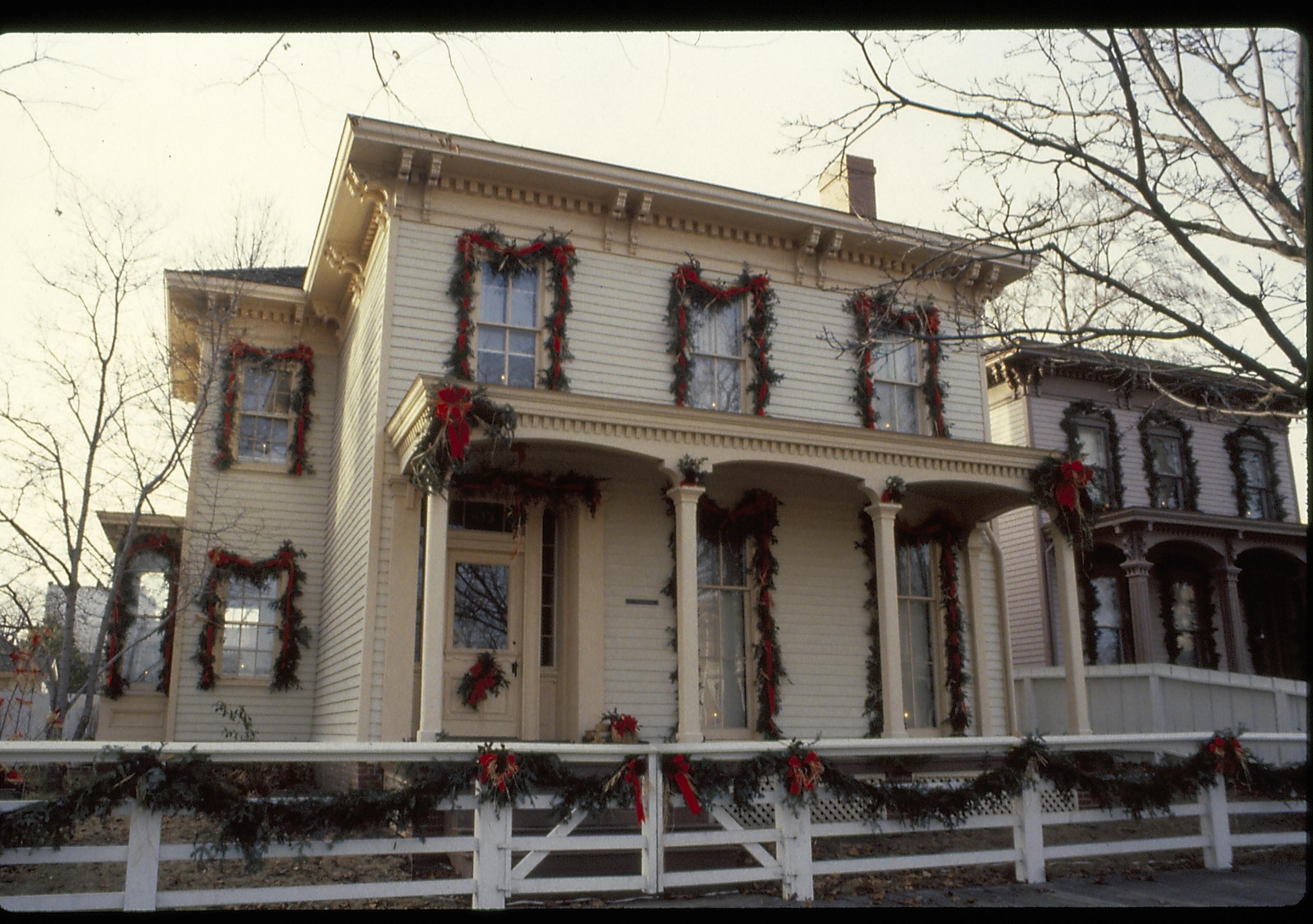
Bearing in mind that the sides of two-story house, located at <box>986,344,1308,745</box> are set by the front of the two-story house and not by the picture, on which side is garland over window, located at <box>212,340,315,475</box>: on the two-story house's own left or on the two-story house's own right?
on the two-story house's own right

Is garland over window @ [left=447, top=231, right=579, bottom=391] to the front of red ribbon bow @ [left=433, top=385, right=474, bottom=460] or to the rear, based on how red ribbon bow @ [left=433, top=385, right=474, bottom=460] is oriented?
to the rear

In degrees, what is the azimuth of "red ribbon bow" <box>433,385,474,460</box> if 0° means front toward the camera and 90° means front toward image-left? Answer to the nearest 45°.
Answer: approximately 0°

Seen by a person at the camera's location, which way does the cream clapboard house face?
facing the viewer and to the right of the viewer

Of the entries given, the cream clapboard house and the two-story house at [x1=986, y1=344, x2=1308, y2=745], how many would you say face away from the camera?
0

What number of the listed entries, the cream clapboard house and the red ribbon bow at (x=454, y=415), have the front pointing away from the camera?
0

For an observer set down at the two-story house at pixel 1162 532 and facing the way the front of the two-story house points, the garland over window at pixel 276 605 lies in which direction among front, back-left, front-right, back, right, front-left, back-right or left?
right

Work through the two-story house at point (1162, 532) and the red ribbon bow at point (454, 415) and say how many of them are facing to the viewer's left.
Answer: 0

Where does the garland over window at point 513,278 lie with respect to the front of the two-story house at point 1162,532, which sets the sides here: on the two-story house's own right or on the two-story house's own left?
on the two-story house's own right

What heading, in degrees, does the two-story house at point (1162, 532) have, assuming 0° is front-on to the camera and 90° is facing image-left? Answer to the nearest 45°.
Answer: approximately 315°
